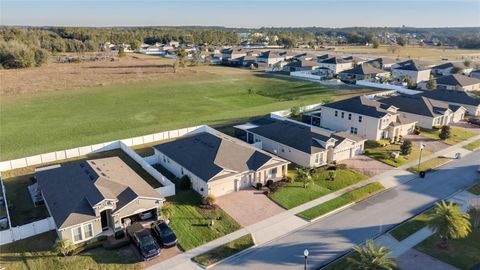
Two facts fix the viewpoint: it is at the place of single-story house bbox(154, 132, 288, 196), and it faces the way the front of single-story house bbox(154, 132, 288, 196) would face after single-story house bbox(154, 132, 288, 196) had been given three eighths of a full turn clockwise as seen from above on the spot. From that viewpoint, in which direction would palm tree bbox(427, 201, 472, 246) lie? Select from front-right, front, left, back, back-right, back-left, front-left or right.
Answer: back-left

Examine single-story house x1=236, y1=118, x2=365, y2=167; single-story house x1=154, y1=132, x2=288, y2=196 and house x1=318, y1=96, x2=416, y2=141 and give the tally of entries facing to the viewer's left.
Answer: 0

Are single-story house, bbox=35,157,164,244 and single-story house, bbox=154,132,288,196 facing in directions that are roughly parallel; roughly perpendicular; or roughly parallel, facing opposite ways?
roughly parallel

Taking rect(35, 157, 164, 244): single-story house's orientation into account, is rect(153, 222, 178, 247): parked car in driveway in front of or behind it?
in front

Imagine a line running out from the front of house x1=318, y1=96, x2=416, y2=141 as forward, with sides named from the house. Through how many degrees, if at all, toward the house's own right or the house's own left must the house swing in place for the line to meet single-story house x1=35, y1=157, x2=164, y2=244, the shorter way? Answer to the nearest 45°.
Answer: approximately 90° to the house's own right

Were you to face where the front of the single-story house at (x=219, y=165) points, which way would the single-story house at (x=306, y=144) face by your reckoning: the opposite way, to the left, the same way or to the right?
the same way

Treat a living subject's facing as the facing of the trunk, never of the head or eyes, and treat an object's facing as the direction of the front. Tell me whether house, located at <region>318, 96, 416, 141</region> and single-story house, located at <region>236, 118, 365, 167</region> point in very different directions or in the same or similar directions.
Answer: same or similar directions

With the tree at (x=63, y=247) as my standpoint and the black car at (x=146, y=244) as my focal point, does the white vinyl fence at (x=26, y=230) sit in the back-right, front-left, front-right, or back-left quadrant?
back-left

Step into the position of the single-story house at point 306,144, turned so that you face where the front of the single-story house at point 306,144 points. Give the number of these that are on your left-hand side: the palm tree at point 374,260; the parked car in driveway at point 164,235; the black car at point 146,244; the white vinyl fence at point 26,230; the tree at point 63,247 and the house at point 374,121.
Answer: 1

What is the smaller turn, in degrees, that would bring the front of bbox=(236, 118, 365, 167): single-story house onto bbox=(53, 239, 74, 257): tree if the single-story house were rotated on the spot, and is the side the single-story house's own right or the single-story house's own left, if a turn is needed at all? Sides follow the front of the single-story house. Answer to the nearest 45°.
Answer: approximately 90° to the single-story house's own right

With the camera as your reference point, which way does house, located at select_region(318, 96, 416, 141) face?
facing the viewer and to the right of the viewer

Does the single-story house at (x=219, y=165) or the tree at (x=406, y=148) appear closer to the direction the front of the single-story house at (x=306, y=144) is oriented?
the tree

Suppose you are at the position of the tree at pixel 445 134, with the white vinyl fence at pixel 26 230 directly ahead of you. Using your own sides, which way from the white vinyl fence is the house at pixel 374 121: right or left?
right

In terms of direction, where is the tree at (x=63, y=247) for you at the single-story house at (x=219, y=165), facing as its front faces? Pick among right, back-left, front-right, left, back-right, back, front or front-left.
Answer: right

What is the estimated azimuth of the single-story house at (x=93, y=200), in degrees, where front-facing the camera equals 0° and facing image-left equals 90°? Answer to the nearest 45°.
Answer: approximately 315°

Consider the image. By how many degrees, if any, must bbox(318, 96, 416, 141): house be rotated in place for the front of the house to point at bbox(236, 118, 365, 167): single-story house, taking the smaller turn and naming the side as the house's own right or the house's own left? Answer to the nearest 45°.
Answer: approximately 90° to the house's own right

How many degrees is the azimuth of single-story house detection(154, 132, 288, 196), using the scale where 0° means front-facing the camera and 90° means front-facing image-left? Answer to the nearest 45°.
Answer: approximately 315°
